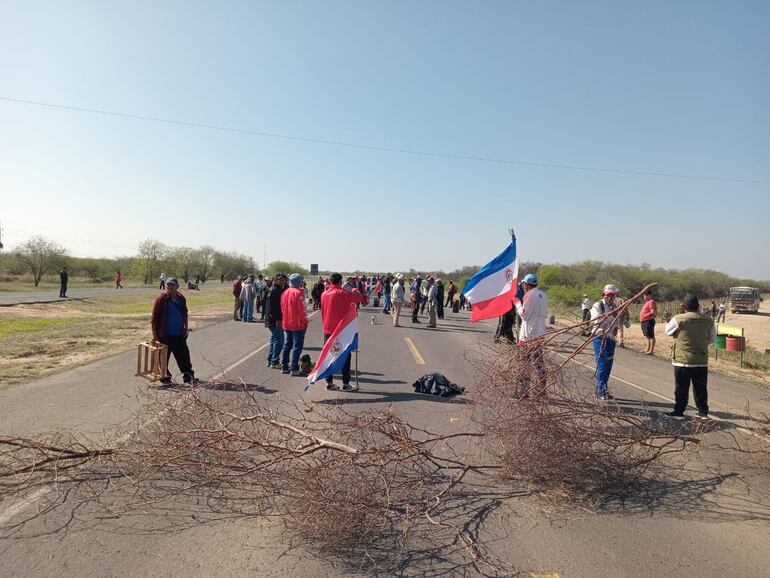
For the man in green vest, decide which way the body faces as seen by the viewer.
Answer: away from the camera

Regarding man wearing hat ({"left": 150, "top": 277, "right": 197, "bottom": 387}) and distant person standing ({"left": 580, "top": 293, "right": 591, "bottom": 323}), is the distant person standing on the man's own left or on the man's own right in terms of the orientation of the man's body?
on the man's own left

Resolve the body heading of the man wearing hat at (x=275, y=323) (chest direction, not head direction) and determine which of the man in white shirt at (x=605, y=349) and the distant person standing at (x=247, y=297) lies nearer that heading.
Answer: the man in white shirt

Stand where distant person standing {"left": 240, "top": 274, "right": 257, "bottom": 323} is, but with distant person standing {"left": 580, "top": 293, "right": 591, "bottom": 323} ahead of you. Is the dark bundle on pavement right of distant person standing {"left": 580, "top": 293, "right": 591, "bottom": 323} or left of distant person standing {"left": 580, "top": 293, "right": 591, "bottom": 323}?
right

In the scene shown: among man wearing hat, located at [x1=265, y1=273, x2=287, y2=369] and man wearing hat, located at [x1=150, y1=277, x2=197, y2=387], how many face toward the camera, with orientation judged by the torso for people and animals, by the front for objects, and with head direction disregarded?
1

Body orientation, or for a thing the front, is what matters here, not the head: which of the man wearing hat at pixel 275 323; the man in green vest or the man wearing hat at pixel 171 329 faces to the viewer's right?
the man wearing hat at pixel 275 323

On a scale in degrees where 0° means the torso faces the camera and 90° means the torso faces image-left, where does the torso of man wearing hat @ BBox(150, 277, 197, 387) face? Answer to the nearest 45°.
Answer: approximately 0°

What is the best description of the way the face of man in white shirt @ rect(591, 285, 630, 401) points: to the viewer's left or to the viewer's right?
to the viewer's left
